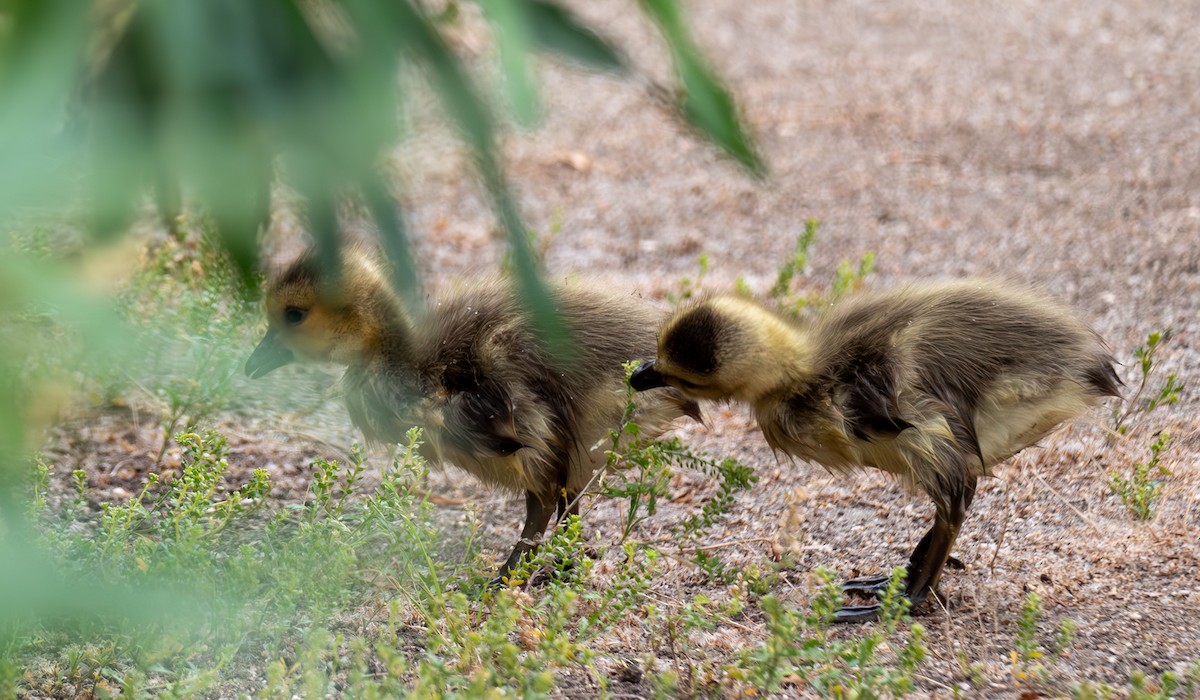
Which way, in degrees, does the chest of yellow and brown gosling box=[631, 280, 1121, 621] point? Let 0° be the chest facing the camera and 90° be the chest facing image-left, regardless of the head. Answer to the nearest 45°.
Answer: approximately 90°

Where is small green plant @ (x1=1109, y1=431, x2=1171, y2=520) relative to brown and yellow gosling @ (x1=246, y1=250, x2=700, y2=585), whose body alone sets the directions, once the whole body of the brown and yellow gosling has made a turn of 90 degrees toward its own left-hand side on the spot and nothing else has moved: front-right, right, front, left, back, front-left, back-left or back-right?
left

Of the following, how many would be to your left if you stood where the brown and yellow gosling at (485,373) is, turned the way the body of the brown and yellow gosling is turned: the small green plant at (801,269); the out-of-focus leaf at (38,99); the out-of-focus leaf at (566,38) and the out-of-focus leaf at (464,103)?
3

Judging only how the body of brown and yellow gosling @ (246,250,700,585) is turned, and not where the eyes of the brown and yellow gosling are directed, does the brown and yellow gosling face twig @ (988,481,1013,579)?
no

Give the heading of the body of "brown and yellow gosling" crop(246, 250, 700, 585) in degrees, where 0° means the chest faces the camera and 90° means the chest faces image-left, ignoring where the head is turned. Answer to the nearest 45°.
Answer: approximately 90°

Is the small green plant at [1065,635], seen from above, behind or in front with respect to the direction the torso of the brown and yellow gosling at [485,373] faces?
behind

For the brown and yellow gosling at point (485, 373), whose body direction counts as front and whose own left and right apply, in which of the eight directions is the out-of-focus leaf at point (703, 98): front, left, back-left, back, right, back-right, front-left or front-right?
left

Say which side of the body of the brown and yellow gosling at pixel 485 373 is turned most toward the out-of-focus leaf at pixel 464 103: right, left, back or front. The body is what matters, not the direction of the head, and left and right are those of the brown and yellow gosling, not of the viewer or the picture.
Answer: left

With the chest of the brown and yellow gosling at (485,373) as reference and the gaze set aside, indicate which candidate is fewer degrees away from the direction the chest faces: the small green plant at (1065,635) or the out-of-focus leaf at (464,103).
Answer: the out-of-focus leaf

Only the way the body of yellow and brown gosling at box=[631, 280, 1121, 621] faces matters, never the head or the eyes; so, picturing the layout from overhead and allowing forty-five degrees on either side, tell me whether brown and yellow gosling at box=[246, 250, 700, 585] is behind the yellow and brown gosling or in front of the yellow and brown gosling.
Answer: in front

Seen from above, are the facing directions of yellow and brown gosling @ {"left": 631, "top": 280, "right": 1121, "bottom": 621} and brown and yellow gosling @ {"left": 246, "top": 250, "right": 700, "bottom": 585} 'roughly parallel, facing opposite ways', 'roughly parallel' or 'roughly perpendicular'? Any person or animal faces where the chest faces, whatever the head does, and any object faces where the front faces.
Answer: roughly parallel

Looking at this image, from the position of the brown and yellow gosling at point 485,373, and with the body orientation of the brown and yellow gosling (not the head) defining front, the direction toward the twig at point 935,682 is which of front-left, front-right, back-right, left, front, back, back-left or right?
back-left

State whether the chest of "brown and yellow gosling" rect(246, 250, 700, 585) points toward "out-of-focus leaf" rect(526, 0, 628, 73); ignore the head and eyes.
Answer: no

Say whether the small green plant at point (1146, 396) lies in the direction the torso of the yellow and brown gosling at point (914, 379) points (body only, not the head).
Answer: no

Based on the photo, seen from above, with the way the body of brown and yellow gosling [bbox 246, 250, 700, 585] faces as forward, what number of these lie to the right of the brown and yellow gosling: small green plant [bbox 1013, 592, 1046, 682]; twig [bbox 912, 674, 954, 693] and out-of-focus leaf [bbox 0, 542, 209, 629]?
0

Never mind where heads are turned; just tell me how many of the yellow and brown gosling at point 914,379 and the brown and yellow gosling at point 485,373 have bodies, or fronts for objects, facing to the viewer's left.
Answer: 2

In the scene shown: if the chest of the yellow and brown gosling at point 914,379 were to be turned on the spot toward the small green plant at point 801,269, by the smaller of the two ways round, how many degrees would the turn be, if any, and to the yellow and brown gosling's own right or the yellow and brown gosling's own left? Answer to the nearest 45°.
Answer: approximately 90° to the yellow and brown gosling's own right
